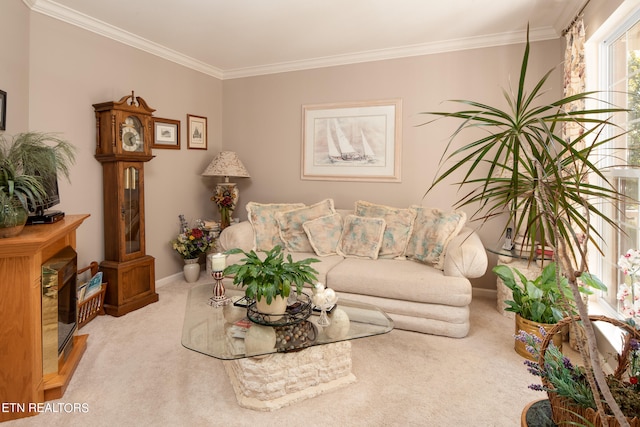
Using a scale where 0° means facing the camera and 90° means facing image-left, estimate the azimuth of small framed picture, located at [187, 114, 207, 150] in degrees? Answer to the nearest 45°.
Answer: approximately 315°

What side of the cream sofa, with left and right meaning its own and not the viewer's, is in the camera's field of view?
front

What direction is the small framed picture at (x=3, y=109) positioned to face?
to the viewer's right

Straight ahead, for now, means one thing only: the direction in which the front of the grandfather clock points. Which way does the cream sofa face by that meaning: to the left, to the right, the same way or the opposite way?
to the right

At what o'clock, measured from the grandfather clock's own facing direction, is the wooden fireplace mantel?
The wooden fireplace mantel is roughly at 2 o'clock from the grandfather clock.

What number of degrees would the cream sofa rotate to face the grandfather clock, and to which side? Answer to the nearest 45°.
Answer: approximately 90° to its right

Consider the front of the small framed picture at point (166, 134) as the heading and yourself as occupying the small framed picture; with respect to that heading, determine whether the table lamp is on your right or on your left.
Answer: on your left

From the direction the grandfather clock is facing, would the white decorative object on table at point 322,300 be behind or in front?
in front

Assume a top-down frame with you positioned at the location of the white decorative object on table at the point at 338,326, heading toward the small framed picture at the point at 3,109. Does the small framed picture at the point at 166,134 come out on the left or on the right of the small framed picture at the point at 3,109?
right

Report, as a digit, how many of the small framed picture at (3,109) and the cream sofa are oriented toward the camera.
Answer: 1

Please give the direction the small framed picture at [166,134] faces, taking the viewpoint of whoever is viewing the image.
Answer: facing the viewer and to the right of the viewer

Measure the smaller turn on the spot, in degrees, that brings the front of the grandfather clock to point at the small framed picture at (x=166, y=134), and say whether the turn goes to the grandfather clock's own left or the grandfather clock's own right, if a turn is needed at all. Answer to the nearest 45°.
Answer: approximately 90° to the grandfather clock's own left

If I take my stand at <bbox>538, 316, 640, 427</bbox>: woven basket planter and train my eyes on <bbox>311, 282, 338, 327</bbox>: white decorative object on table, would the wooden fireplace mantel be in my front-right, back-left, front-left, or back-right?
front-left
